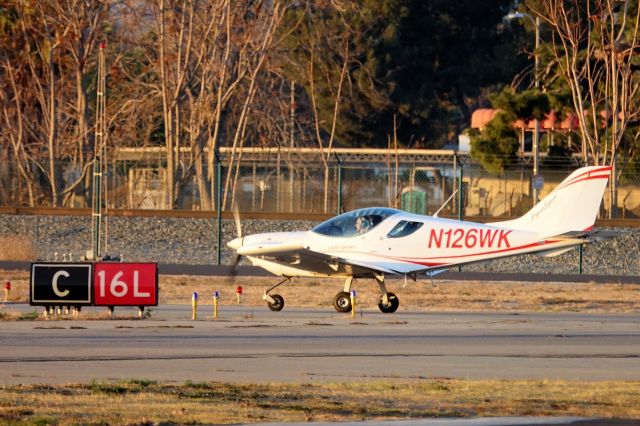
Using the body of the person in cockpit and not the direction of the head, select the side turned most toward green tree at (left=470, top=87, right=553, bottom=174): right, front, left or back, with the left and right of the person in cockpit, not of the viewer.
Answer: right

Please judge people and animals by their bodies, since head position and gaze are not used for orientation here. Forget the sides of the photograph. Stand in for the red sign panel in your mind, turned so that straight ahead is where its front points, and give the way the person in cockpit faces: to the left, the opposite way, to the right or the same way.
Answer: to the right

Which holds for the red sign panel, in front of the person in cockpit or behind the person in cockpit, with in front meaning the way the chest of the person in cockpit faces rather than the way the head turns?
in front

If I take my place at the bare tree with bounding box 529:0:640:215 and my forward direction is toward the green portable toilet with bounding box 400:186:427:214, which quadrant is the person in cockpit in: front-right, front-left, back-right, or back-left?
front-left

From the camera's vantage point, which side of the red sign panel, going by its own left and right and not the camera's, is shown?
front

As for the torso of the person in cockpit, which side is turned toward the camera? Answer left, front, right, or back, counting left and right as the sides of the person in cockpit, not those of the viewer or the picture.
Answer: left

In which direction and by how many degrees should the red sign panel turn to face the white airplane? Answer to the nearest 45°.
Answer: approximately 90° to its left

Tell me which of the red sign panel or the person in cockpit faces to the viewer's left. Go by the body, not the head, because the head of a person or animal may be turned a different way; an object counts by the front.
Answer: the person in cockpit

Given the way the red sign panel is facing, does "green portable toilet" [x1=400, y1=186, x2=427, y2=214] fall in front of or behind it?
behind

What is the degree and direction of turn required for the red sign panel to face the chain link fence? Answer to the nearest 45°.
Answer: approximately 180°

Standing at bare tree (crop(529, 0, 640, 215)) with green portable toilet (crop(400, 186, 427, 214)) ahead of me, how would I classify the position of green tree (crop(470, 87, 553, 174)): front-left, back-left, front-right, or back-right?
front-right

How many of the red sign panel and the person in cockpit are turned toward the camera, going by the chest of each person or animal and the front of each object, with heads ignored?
1

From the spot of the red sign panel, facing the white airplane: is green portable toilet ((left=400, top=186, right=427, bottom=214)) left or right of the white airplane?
left
